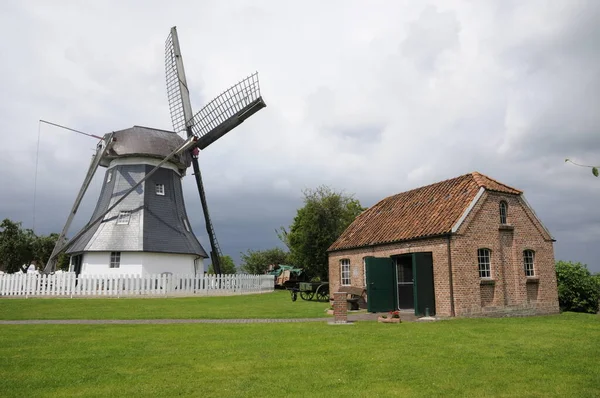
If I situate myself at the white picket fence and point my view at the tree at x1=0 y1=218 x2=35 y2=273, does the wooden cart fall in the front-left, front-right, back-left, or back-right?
back-right

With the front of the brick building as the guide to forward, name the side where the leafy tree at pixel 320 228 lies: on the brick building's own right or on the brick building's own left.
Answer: on the brick building's own right

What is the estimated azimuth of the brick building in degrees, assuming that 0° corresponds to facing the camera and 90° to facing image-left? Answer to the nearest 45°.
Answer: approximately 45°

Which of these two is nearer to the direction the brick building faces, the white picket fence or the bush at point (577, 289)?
the white picket fence

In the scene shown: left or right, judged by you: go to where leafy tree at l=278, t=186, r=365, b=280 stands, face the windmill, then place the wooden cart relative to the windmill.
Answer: left

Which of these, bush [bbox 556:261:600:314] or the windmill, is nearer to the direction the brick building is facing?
the windmill

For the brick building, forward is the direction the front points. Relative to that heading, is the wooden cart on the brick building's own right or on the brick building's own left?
on the brick building's own right

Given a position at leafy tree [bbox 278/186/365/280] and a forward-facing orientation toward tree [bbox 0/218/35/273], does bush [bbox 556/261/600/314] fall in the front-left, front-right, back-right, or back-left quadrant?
back-left

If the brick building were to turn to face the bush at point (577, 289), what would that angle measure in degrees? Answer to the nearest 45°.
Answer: approximately 180°

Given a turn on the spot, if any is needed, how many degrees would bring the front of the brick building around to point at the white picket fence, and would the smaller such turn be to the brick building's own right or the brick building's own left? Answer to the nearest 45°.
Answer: approximately 45° to the brick building's own right
